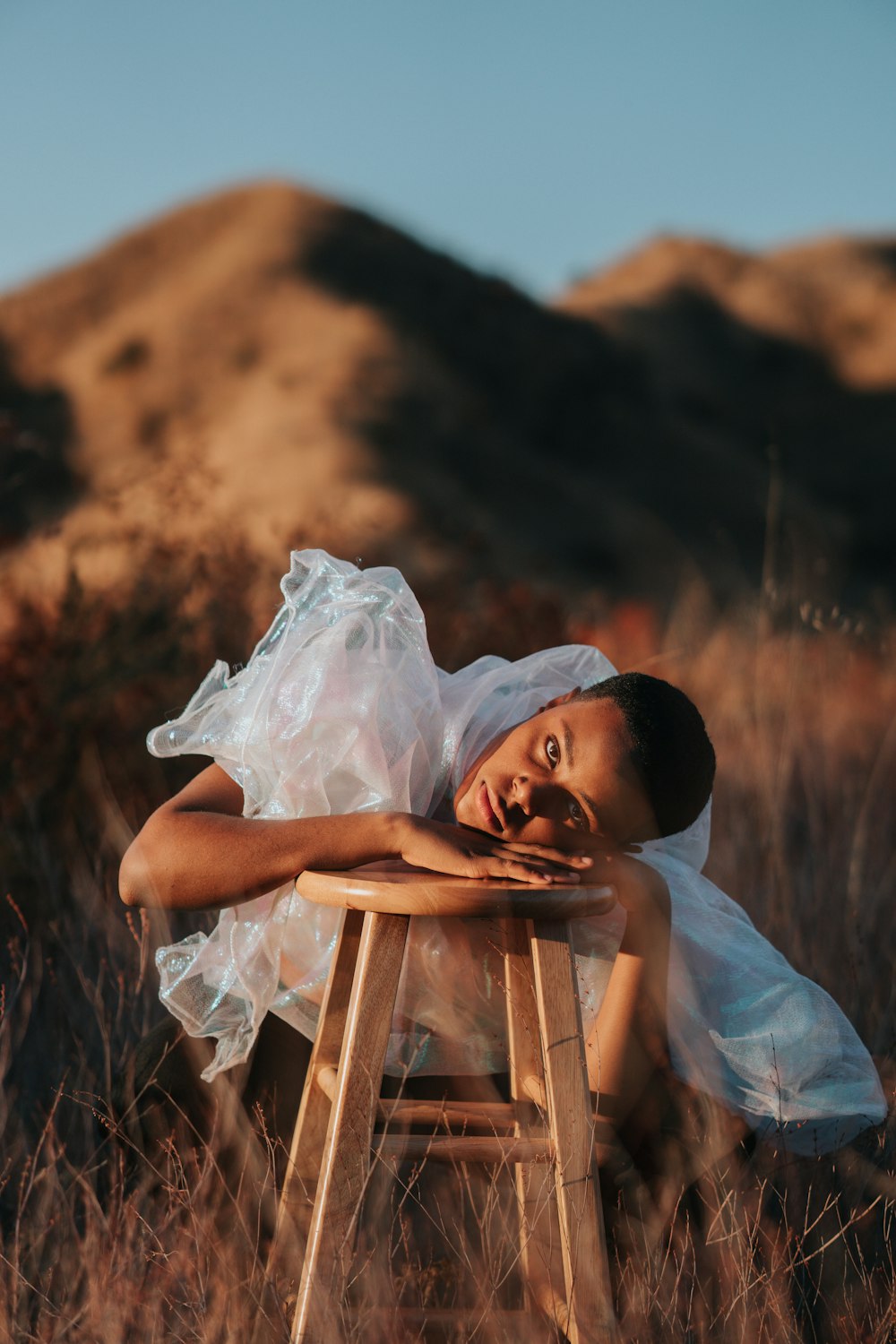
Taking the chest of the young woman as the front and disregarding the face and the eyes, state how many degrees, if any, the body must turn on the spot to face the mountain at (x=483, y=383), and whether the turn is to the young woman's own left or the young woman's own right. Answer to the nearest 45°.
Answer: approximately 180°

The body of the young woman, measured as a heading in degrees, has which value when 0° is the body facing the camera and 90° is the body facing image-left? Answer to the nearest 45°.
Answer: approximately 0°
